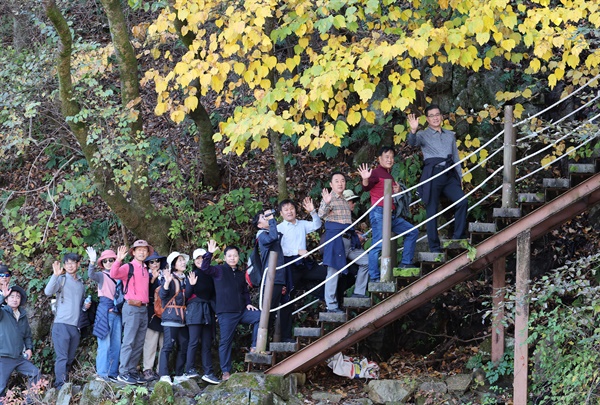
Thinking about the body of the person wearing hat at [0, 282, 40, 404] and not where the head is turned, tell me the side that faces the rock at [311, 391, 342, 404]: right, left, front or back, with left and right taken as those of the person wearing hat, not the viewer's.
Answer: left

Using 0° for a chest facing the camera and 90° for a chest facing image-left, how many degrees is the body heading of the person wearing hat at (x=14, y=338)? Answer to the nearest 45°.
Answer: approximately 0°

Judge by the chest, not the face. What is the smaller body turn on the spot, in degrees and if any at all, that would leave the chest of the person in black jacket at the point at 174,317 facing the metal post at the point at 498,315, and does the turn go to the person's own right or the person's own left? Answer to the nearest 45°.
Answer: approximately 45° to the person's own left
